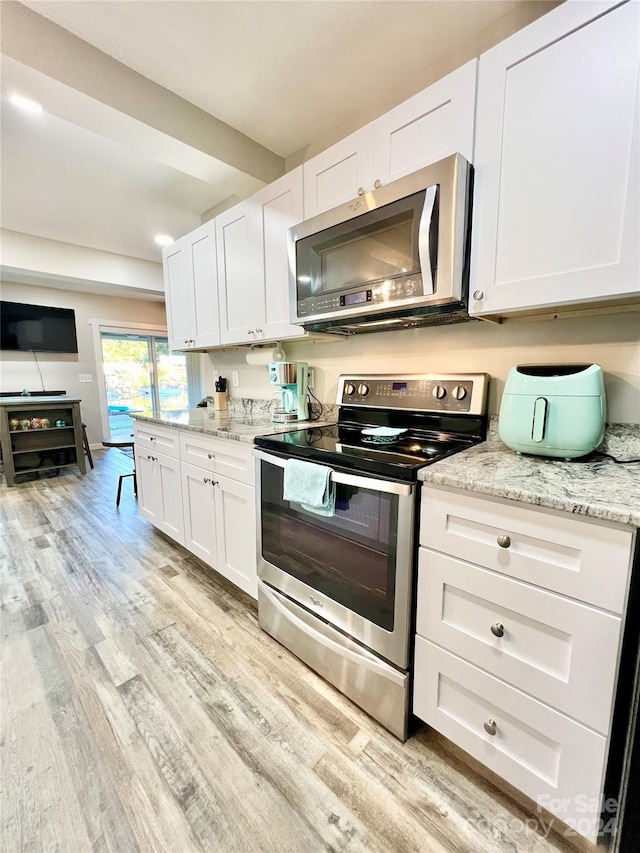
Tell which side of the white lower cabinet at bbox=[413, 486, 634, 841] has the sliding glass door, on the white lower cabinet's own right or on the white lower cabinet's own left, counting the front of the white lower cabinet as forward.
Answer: on the white lower cabinet's own right

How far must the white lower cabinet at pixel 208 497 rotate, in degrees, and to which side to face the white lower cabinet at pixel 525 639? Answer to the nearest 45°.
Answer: approximately 90° to its left

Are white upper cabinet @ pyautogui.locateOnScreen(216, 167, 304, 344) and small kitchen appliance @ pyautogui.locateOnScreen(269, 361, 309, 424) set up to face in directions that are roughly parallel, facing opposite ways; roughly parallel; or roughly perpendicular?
roughly parallel

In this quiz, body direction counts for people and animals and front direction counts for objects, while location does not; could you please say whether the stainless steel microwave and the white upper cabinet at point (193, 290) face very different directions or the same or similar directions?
same or similar directions

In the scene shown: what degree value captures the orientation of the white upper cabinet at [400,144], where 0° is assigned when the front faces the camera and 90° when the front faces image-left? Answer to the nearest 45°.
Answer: approximately 45°

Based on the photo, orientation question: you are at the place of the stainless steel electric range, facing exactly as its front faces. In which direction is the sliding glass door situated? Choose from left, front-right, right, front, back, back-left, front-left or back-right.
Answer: right

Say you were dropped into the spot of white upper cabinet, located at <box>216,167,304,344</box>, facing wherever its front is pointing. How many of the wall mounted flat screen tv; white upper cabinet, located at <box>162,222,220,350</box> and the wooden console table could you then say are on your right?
3

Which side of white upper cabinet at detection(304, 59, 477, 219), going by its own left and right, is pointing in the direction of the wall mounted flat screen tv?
right

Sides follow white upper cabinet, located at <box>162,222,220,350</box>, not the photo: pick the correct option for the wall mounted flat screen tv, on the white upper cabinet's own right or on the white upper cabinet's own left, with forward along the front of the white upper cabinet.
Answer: on the white upper cabinet's own right

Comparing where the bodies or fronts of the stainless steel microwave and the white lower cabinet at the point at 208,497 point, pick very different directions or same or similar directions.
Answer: same or similar directions

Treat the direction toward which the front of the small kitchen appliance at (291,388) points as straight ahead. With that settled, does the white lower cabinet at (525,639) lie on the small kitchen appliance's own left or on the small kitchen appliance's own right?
on the small kitchen appliance's own left

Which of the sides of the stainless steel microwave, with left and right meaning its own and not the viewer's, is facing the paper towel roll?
right

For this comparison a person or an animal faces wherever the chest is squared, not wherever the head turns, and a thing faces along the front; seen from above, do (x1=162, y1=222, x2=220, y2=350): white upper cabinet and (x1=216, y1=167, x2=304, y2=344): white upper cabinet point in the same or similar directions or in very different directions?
same or similar directions

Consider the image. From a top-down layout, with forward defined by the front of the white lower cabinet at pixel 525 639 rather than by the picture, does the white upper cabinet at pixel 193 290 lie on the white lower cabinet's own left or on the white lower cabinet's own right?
on the white lower cabinet's own right

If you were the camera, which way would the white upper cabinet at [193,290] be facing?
facing the viewer and to the left of the viewer

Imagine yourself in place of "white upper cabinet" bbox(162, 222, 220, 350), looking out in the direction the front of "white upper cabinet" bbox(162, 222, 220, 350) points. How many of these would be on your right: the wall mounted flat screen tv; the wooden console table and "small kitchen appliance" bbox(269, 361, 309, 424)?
2

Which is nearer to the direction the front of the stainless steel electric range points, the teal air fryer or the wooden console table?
the wooden console table

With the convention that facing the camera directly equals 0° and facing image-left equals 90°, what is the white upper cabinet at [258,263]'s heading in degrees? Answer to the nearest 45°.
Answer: approximately 45°
